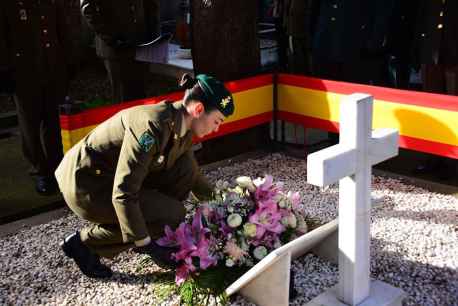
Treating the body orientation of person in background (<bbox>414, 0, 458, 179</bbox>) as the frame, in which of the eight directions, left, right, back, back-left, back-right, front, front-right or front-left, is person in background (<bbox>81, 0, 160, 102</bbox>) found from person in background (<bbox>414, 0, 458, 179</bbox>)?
front-right

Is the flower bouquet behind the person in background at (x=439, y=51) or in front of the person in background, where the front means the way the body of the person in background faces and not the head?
in front

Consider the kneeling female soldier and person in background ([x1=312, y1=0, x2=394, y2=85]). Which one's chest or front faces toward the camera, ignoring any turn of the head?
the person in background

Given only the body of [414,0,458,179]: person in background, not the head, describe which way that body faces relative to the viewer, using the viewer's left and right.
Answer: facing the viewer and to the left of the viewer

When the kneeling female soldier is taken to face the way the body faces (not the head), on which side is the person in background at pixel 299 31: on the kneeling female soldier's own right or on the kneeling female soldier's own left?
on the kneeling female soldier's own left

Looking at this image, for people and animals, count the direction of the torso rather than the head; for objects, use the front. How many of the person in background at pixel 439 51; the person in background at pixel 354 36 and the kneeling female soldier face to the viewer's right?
1

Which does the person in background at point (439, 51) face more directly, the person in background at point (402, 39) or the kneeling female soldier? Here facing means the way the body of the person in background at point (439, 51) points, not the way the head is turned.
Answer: the kneeling female soldier

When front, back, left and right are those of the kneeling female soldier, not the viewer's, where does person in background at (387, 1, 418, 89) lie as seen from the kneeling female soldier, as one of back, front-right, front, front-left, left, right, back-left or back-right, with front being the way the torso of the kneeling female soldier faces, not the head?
front-left

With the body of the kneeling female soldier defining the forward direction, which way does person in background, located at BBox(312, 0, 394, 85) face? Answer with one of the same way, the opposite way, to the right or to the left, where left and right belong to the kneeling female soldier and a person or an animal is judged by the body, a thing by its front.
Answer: to the right

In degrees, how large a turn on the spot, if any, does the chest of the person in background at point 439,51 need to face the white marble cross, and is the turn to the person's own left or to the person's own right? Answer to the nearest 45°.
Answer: approximately 45° to the person's own left

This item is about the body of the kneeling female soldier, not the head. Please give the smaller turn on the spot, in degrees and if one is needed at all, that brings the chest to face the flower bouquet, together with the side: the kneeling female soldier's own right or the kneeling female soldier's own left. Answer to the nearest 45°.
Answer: approximately 45° to the kneeling female soldier's own right

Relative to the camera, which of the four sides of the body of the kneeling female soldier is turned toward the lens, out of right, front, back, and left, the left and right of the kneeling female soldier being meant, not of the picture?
right

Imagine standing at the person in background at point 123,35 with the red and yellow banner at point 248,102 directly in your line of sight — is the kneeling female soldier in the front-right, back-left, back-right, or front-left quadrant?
front-right

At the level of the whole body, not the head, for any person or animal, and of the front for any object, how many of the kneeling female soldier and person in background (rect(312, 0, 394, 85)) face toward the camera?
1

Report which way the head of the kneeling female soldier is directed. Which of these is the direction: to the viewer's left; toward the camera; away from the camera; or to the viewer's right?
to the viewer's right

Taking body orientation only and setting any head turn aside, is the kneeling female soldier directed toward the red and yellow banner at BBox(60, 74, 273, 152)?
no

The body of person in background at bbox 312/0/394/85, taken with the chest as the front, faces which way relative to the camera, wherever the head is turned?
toward the camera

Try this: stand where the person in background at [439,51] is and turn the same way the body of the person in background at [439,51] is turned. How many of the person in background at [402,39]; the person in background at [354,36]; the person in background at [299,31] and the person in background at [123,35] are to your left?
0

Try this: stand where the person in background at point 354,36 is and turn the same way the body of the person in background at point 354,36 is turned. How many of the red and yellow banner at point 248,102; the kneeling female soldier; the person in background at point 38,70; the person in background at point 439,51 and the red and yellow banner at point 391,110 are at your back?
0

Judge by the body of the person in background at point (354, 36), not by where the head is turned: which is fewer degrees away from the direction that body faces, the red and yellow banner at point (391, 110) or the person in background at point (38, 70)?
the red and yellow banner
